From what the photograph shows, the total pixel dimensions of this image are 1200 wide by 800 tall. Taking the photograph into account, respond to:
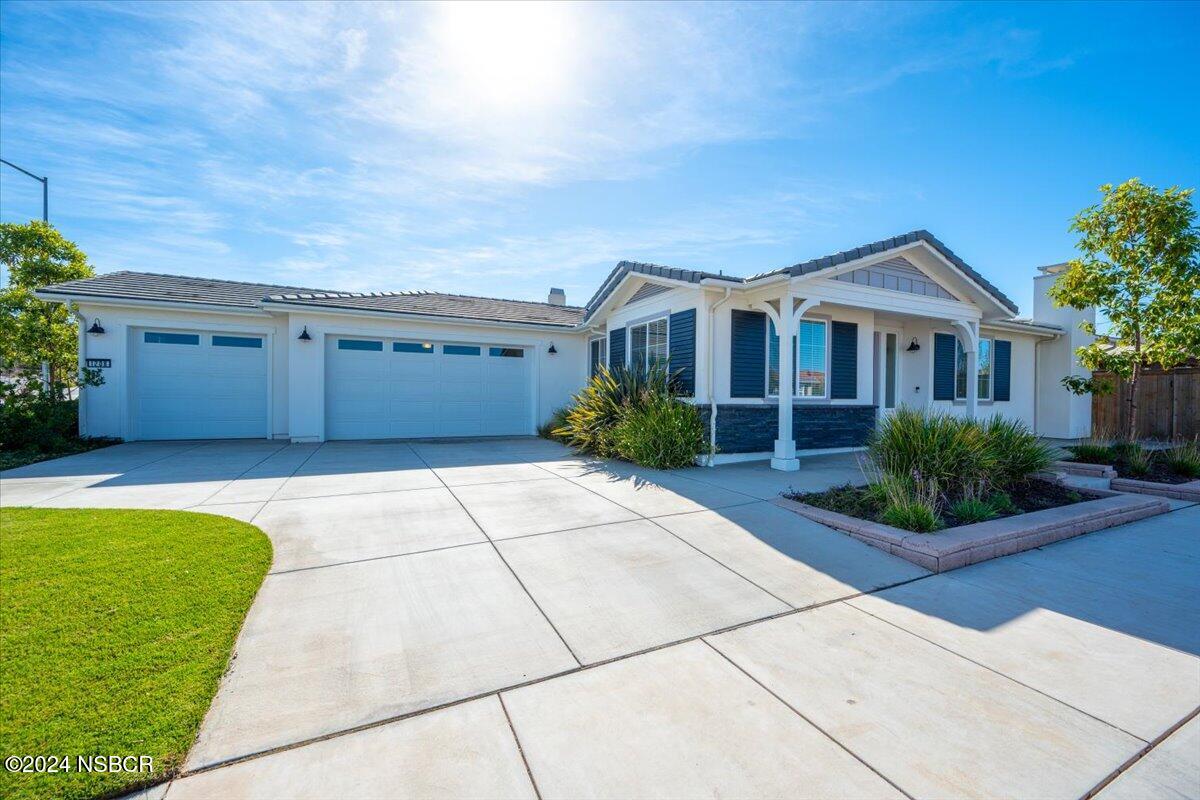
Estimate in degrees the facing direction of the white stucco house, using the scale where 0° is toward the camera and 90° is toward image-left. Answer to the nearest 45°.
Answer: approximately 0°

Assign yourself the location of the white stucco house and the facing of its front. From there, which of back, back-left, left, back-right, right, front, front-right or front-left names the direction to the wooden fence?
left

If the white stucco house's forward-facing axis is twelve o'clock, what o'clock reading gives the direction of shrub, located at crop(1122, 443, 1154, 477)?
The shrub is roughly at 10 o'clock from the white stucco house.

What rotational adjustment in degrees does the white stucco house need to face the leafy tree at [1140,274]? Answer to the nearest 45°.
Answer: approximately 45° to its left

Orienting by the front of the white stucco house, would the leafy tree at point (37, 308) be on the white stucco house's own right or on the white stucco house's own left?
on the white stucco house's own right

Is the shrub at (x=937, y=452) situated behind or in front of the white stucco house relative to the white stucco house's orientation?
in front

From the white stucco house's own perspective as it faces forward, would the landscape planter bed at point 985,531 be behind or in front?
in front

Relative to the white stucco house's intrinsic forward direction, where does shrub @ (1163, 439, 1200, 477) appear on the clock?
The shrub is roughly at 10 o'clock from the white stucco house.
